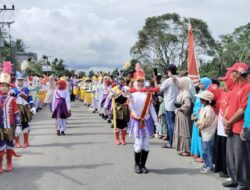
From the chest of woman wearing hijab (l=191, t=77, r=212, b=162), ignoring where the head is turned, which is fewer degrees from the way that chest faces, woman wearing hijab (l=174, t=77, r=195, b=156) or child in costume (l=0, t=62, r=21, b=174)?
the child in costume

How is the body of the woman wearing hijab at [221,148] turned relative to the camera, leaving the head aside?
to the viewer's left

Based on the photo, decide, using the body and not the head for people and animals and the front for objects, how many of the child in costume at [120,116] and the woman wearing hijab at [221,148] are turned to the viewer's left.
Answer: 1

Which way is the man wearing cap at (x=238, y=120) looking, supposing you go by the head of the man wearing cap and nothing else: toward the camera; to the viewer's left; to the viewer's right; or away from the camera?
to the viewer's left

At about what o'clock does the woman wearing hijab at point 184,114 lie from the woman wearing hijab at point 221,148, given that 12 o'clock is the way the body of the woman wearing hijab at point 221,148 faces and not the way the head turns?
the woman wearing hijab at point 184,114 is roughly at 2 o'clock from the woman wearing hijab at point 221,148.

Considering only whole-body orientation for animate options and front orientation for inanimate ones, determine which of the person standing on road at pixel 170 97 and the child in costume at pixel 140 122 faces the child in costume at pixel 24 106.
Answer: the person standing on road

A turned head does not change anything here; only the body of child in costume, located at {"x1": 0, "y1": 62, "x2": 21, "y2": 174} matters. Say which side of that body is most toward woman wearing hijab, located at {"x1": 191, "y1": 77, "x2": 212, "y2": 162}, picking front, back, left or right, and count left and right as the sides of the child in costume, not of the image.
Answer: left

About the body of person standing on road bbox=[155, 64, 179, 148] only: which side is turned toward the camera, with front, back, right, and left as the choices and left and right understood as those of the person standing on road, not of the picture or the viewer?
left

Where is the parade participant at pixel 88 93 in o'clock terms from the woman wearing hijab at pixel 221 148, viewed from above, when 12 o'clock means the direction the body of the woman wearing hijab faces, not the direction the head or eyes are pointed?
The parade participant is roughly at 2 o'clock from the woman wearing hijab.

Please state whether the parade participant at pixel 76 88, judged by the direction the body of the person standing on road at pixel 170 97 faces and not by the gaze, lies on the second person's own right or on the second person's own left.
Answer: on the second person's own right

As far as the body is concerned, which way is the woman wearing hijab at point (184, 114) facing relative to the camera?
to the viewer's left

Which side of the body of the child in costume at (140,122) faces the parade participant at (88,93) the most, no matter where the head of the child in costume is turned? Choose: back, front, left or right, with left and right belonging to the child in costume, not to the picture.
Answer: back

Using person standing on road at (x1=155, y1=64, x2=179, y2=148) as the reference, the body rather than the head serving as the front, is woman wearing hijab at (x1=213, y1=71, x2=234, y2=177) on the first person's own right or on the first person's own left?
on the first person's own left
